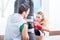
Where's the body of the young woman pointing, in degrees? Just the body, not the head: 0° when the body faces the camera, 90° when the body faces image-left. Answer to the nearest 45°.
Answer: approximately 45°
